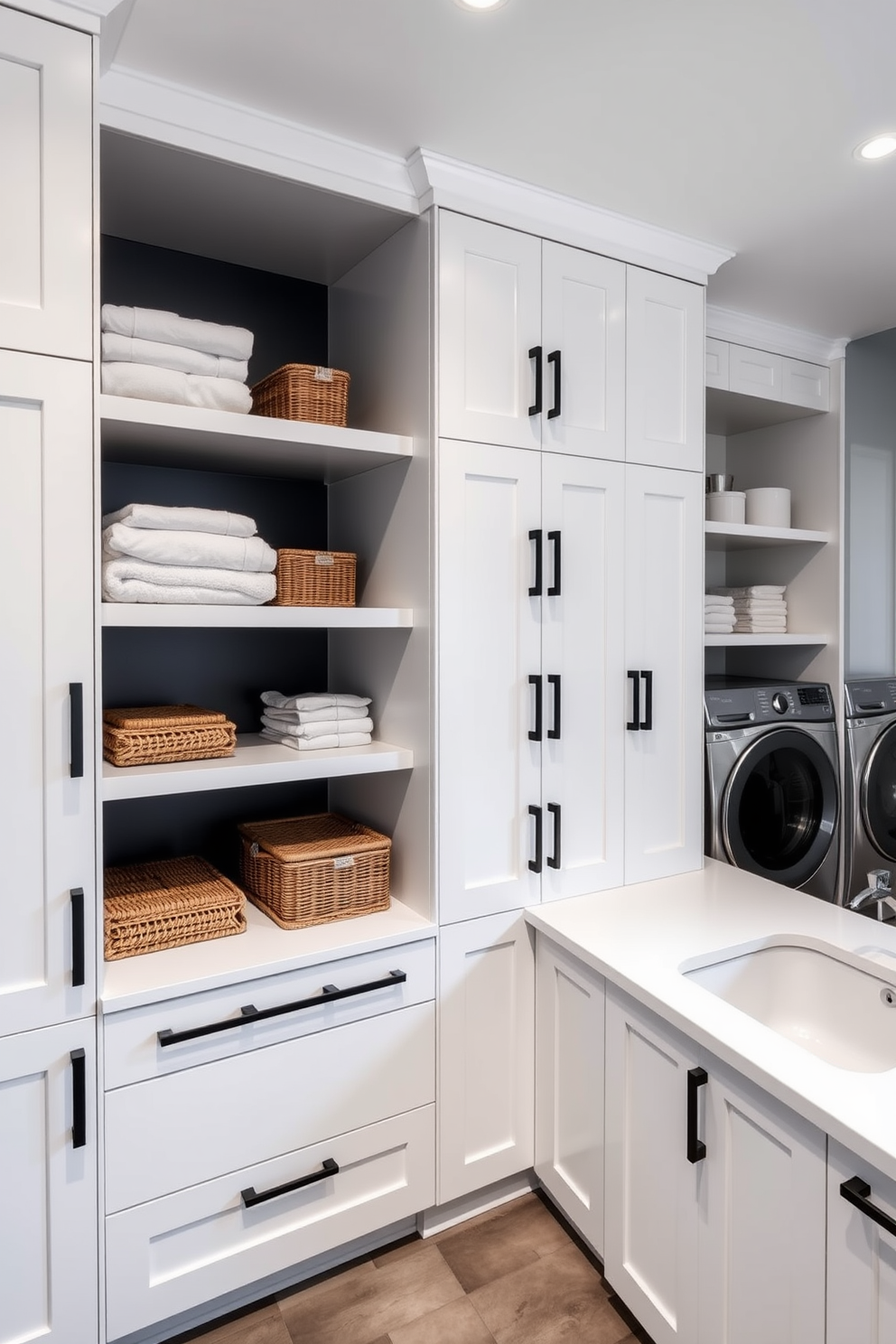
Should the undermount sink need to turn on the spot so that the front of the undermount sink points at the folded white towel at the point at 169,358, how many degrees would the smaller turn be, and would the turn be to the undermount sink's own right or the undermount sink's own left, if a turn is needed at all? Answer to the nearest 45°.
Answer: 0° — it already faces it

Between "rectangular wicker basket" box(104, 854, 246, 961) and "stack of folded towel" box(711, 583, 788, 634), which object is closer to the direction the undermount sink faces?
the rectangular wicker basket

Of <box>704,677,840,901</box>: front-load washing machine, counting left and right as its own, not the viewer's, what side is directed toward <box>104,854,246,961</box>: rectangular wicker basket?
right

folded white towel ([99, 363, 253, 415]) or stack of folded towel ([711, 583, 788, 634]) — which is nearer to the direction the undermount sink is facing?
the folded white towel

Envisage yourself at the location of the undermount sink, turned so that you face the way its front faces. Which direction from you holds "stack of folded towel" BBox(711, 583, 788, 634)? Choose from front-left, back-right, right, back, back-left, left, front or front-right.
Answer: back-right

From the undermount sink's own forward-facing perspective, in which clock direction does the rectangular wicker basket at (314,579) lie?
The rectangular wicker basket is roughly at 1 o'clock from the undermount sink.

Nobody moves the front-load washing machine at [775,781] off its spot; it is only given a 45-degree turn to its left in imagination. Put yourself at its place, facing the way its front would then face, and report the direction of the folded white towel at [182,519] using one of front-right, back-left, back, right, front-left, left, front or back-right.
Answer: back-right

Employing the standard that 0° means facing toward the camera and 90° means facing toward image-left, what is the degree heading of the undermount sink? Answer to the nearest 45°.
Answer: approximately 45°

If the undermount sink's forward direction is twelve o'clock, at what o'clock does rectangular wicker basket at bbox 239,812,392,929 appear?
The rectangular wicker basket is roughly at 1 o'clock from the undermount sink.
